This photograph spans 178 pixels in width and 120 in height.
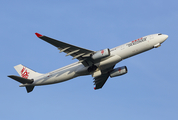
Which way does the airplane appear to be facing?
to the viewer's right
